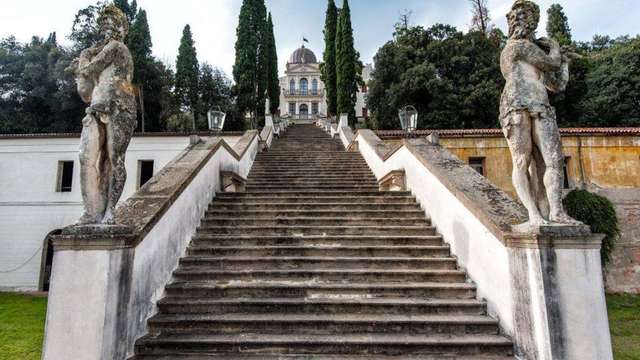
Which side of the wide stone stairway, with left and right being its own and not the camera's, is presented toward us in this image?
front

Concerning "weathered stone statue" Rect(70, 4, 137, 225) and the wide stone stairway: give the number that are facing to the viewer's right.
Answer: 0

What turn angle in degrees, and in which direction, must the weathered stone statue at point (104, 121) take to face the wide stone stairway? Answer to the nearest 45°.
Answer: approximately 135° to its left

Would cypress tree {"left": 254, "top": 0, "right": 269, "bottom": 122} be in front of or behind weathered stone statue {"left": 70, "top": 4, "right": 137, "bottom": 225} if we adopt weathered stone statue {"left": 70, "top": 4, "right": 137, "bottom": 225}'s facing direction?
behind

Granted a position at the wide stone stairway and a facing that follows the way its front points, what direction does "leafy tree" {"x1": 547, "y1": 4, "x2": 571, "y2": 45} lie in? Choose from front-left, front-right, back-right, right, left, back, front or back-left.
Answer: back-left

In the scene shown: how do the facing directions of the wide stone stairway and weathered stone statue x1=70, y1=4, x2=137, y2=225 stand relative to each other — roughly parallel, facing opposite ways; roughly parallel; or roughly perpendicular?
roughly parallel

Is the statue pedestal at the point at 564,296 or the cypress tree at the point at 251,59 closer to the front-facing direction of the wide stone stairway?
the statue pedestal

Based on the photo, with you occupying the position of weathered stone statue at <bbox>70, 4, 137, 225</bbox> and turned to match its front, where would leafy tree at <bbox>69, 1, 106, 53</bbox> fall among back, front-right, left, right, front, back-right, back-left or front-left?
back-right

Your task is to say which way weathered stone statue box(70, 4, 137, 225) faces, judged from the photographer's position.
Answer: facing the viewer and to the left of the viewer

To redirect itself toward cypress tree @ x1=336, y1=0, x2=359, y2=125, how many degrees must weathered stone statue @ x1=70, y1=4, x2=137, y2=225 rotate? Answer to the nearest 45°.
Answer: approximately 180°

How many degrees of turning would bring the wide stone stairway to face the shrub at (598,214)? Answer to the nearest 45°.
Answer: approximately 135° to its left

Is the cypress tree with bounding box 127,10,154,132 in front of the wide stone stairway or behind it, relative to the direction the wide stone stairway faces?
behind

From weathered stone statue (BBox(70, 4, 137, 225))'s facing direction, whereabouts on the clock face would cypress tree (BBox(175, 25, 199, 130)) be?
The cypress tree is roughly at 5 o'clock from the weathered stone statue.
